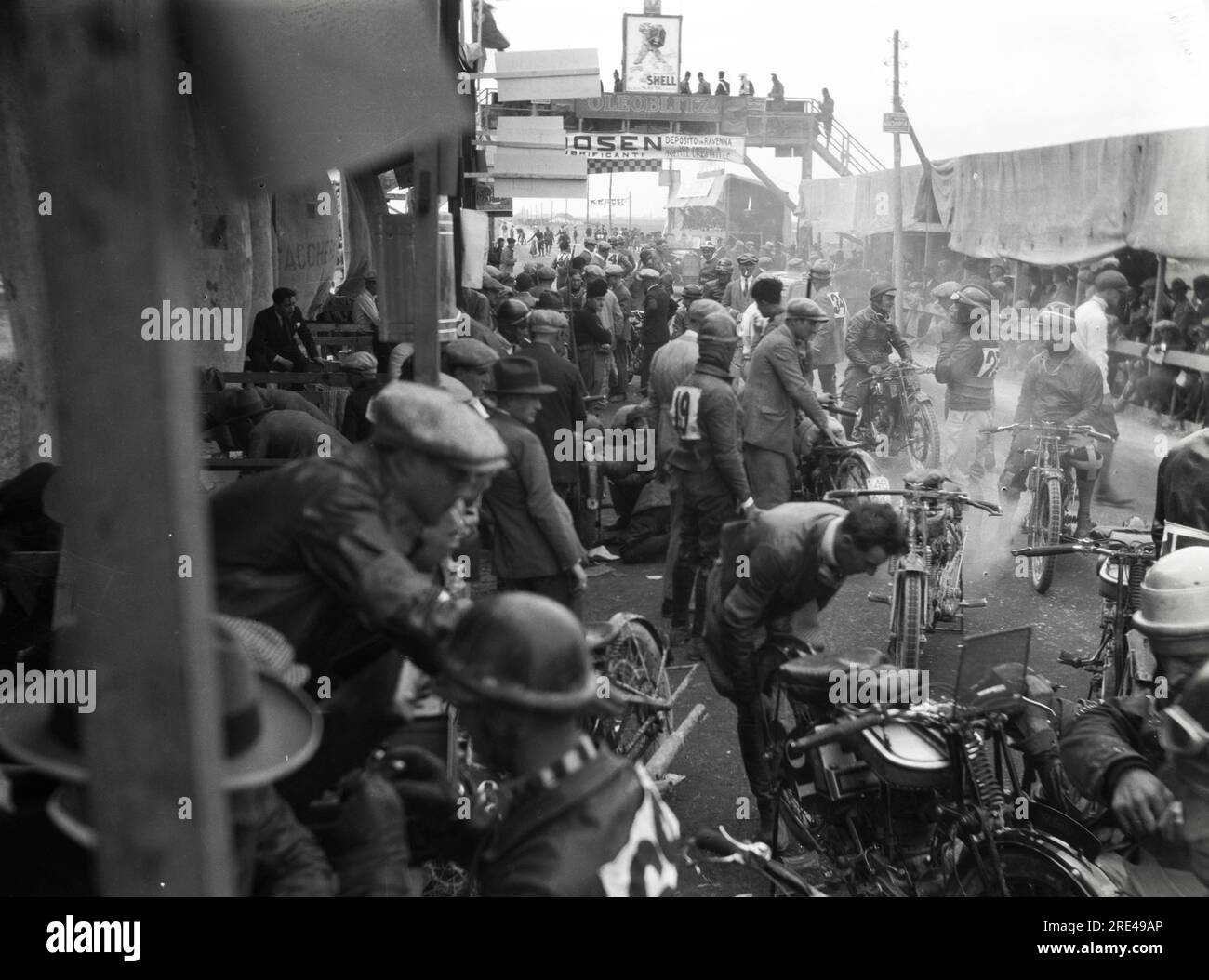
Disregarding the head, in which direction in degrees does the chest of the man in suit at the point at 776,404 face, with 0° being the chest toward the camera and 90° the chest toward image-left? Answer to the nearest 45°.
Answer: approximately 270°

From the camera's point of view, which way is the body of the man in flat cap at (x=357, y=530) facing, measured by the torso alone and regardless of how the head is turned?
to the viewer's right

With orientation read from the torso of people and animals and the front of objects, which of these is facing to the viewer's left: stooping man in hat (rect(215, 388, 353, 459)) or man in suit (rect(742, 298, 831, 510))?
the stooping man in hat

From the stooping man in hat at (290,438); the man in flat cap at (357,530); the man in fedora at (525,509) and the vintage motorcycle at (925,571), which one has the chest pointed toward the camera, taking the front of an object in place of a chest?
the vintage motorcycle

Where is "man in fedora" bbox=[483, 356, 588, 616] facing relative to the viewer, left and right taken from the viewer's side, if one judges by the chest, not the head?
facing away from the viewer and to the right of the viewer

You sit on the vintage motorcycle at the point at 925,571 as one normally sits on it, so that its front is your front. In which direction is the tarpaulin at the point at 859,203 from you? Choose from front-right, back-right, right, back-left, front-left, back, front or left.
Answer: back

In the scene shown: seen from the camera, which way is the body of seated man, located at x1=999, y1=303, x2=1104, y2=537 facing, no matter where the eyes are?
toward the camera

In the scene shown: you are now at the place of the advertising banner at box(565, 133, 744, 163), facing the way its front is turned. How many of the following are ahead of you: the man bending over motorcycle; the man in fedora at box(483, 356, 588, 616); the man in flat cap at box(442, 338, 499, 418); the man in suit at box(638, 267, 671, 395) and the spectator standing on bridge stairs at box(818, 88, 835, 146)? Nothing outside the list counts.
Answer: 4

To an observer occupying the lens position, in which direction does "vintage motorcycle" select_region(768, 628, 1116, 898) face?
facing the viewer and to the right of the viewer

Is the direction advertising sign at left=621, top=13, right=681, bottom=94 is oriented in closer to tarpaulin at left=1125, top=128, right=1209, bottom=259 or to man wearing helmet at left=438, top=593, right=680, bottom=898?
the man wearing helmet

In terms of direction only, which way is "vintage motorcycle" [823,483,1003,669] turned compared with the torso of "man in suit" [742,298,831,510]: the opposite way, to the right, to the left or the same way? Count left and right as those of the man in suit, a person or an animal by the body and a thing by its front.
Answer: to the right

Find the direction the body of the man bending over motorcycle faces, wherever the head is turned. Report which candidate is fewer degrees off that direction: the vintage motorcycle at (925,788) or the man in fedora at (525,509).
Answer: the vintage motorcycle

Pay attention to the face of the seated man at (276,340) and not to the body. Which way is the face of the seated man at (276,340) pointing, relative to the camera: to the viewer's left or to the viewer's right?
to the viewer's right
